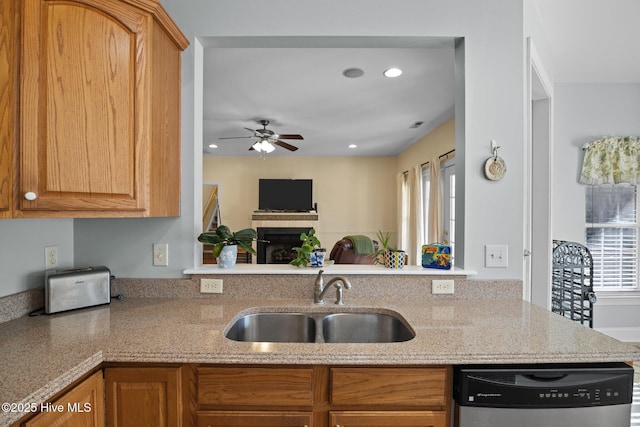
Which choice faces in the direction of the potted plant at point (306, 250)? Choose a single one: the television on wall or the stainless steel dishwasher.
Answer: the television on wall

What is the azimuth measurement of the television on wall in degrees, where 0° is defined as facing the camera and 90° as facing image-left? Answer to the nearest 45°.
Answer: approximately 0°

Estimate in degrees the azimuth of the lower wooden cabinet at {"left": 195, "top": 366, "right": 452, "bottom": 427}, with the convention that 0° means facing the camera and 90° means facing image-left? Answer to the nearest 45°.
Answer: approximately 0°

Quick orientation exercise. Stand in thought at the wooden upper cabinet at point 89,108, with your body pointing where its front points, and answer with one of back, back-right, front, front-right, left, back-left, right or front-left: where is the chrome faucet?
left

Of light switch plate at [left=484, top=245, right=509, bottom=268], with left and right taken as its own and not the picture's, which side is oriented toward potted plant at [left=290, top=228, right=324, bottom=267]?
right

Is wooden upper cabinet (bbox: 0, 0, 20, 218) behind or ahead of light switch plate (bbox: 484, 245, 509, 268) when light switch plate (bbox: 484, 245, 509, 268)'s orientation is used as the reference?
ahead

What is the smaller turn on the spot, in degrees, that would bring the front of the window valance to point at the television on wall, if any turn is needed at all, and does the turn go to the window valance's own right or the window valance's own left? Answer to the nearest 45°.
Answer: approximately 90° to the window valance's own right
